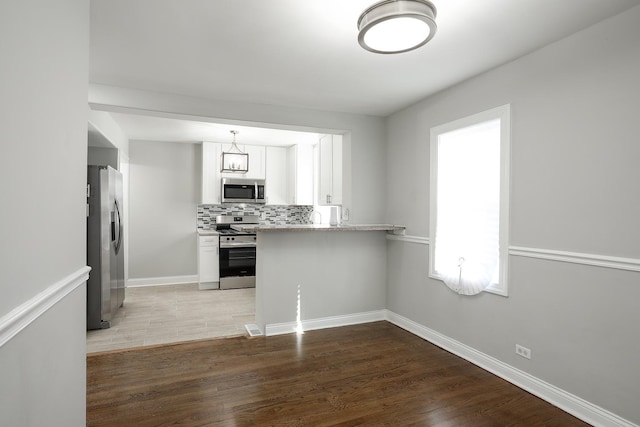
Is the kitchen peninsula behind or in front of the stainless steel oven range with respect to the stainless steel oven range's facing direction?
in front

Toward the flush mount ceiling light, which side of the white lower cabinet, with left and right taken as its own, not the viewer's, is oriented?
front

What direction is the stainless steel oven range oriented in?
toward the camera

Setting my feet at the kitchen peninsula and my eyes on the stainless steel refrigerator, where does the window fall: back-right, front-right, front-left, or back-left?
back-left

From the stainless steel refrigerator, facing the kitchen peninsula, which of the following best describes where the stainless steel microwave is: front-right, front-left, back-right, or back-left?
front-left

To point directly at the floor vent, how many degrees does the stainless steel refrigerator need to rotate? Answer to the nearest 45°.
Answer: approximately 45° to its right

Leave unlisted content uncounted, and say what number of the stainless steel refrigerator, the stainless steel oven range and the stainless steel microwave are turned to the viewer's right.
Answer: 1

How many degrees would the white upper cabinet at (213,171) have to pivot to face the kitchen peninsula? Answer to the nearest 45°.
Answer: approximately 45° to its left

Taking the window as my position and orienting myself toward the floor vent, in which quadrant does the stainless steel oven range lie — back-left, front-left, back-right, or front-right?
front-right

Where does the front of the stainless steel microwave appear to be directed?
toward the camera

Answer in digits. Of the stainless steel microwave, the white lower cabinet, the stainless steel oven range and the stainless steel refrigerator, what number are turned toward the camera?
3

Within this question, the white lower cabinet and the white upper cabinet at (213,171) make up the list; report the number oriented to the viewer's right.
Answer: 0

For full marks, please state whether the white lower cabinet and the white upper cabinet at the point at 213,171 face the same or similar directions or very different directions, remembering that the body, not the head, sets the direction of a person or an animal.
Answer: same or similar directions

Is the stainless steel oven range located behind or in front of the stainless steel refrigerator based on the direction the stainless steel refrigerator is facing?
in front

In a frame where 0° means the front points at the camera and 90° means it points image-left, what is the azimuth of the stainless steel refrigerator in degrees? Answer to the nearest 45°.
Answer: approximately 270°

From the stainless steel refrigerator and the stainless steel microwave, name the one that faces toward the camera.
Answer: the stainless steel microwave
